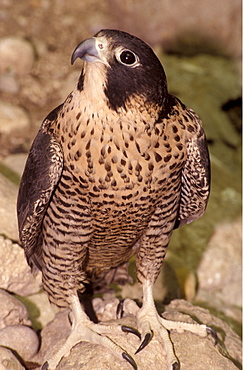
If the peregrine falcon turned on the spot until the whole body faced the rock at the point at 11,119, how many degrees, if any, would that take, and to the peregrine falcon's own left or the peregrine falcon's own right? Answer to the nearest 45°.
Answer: approximately 135° to the peregrine falcon's own right

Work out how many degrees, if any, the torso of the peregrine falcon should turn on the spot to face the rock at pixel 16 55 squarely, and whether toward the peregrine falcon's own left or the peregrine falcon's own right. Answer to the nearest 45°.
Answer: approximately 135° to the peregrine falcon's own right

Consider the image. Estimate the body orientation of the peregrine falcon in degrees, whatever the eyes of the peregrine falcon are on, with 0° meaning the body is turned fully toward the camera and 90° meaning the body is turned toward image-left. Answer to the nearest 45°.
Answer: approximately 0°

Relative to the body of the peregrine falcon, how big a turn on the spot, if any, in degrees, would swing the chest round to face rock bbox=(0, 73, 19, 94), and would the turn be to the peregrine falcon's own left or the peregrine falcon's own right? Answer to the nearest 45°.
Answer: approximately 135° to the peregrine falcon's own right

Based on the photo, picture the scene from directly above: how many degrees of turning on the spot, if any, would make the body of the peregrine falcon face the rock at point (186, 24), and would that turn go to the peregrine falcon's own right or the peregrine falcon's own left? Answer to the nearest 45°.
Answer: approximately 180°

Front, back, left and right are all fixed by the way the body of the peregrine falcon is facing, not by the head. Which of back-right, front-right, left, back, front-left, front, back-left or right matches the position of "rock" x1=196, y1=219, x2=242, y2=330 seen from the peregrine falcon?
back-left
